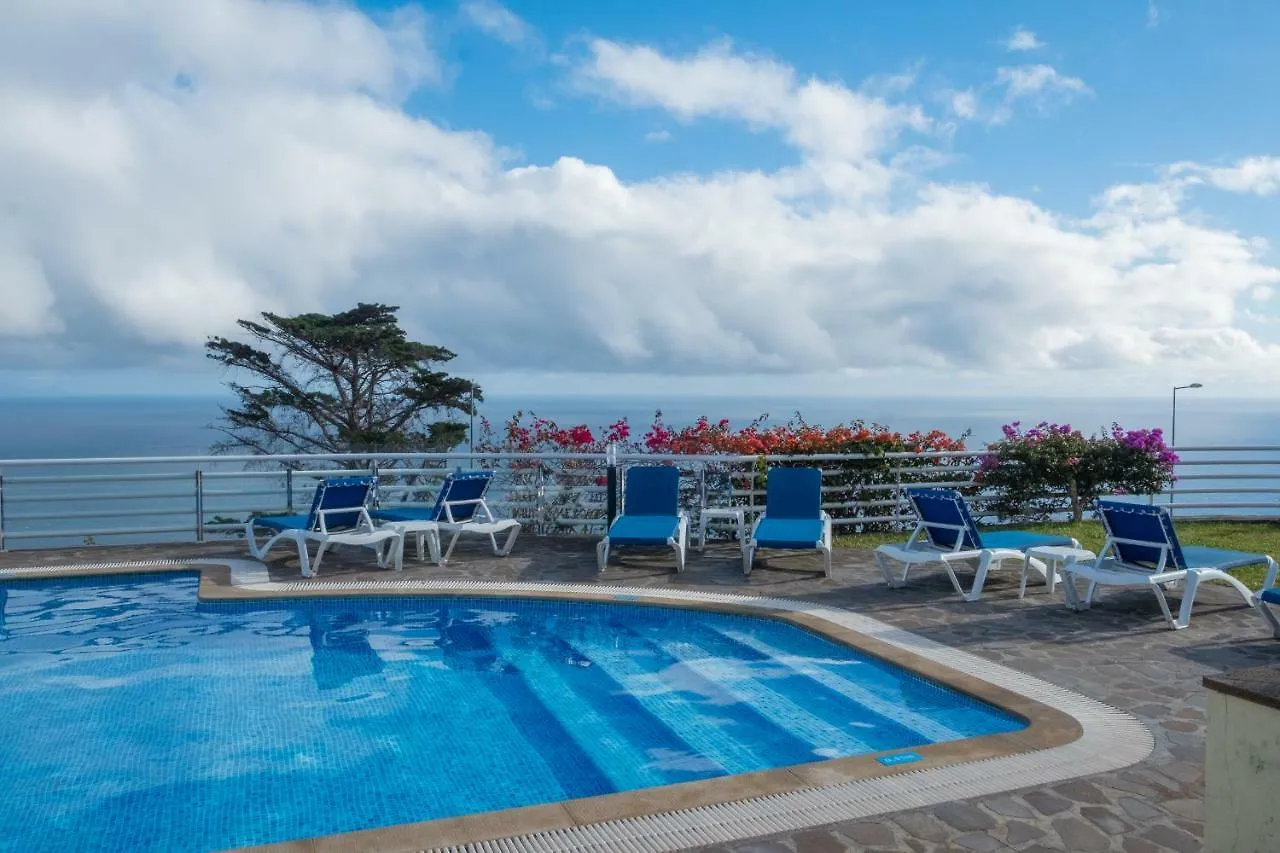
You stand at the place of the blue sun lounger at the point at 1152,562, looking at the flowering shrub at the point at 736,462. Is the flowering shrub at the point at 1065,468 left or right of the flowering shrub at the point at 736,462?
right

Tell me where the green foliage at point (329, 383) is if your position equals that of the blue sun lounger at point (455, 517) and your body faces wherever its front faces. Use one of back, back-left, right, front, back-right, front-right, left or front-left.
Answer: front-right

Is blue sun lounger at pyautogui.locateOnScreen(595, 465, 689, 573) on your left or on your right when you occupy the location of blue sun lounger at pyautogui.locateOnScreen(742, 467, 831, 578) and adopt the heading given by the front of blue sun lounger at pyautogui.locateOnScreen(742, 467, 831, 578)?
on your right

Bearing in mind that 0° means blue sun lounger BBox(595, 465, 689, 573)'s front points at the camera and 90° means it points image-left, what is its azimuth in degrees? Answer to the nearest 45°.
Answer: approximately 0°

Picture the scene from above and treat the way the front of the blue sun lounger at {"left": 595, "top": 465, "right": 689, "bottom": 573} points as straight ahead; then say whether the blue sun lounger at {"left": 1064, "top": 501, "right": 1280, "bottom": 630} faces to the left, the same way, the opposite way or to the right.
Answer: to the left

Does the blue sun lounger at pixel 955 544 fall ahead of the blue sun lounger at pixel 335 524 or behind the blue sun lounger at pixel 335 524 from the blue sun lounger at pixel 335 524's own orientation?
behind
